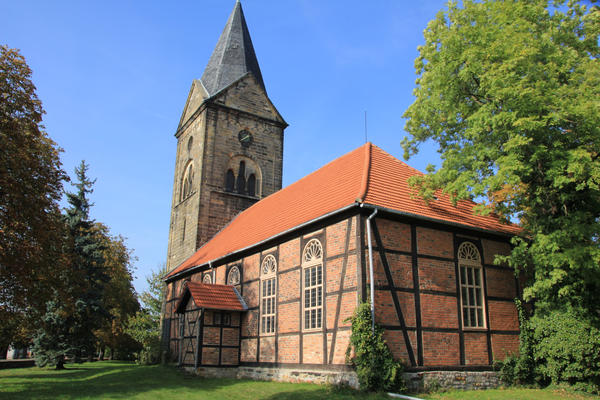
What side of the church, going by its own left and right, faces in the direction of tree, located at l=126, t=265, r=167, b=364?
front

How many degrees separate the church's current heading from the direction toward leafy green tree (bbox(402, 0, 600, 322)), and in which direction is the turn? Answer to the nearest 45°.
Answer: approximately 90° to its left

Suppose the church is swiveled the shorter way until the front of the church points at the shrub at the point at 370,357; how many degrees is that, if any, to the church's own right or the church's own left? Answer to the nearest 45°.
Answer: approximately 135° to the church's own left

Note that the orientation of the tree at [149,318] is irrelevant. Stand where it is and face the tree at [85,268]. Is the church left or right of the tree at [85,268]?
left

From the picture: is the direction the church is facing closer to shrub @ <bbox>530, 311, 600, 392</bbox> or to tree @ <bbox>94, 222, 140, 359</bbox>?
the tree

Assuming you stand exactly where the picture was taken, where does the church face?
facing away from the viewer and to the left of the viewer

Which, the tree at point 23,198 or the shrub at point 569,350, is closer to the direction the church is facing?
the tree

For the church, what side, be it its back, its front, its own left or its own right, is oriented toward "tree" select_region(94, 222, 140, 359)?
right

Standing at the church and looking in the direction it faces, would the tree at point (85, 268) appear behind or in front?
in front

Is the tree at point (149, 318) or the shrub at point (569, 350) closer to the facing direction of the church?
the tree
